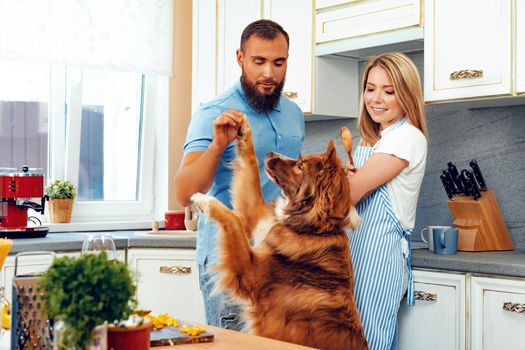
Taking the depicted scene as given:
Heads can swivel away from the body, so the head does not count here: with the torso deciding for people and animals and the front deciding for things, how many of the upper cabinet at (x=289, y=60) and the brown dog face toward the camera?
1

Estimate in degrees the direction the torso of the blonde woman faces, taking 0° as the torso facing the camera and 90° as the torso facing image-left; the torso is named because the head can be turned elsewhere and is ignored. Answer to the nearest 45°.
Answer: approximately 45°

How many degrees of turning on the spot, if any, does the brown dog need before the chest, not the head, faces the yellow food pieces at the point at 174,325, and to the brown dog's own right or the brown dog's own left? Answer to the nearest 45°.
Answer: approximately 45° to the brown dog's own left

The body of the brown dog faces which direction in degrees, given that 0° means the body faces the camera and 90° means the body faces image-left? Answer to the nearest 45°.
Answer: approximately 90°

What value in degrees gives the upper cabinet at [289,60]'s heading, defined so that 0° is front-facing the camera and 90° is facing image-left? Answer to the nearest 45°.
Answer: approximately 0°
